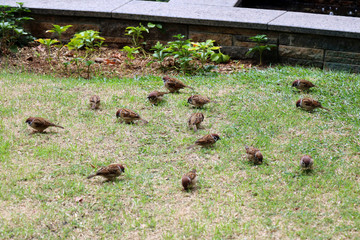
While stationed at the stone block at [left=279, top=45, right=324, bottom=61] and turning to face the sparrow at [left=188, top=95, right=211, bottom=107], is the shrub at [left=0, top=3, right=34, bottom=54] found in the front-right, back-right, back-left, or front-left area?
front-right

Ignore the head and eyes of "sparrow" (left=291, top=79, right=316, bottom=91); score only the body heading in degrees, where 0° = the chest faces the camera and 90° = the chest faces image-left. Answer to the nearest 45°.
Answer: approximately 90°

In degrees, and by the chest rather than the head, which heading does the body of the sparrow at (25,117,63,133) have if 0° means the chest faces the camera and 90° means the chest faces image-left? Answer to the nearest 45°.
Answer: approximately 90°

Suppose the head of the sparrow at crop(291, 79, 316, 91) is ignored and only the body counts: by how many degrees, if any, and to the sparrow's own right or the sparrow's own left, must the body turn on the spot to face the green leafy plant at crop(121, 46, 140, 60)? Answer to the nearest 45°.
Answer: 0° — it already faces it

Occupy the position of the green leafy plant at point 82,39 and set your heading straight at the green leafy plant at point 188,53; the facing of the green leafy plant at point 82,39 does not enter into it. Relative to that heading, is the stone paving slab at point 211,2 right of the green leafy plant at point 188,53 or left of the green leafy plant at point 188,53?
left

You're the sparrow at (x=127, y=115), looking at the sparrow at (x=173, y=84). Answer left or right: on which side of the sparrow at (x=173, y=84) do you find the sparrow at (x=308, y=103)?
right
